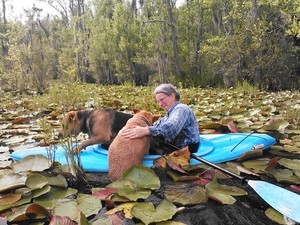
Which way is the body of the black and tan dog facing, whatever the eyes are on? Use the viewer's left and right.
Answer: facing to the left of the viewer

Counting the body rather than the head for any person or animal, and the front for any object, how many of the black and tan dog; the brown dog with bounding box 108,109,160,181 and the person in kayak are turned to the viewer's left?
2

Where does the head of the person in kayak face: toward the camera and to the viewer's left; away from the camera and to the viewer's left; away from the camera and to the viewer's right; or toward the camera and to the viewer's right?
toward the camera and to the viewer's left

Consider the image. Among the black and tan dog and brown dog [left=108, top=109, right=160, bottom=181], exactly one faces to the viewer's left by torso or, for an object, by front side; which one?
the black and tan dog

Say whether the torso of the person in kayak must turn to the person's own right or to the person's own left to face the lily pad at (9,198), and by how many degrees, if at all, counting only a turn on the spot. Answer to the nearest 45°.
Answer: approximately 45° to the person's own left

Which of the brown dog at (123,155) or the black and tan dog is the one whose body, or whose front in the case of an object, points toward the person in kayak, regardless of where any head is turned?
the brown dog

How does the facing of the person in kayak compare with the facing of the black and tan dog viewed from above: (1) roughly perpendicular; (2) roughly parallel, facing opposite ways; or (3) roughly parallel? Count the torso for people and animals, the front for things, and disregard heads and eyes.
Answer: roughly parallel

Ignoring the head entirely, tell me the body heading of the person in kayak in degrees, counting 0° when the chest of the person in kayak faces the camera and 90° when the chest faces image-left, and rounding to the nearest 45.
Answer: approximately 90°

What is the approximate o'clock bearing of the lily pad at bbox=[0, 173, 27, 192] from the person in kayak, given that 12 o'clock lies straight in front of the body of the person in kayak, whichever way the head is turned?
The lily pad is roughly at 11 o'clock from the person in kayak.

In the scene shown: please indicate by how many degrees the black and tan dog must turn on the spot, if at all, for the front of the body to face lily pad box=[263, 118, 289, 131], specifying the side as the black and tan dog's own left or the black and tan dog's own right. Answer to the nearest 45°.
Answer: approximately 180°

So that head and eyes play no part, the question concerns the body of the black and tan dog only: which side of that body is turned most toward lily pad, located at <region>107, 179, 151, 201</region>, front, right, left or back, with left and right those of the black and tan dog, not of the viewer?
left

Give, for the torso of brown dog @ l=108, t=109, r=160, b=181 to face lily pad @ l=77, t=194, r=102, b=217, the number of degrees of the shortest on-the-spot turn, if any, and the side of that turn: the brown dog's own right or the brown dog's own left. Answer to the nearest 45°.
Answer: approximately 180°

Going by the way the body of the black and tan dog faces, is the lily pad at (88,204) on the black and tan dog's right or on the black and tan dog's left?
on the black and tan dog's left

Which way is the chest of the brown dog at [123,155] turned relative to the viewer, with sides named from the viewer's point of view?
facing away from the viewer and to the right of the viewer
